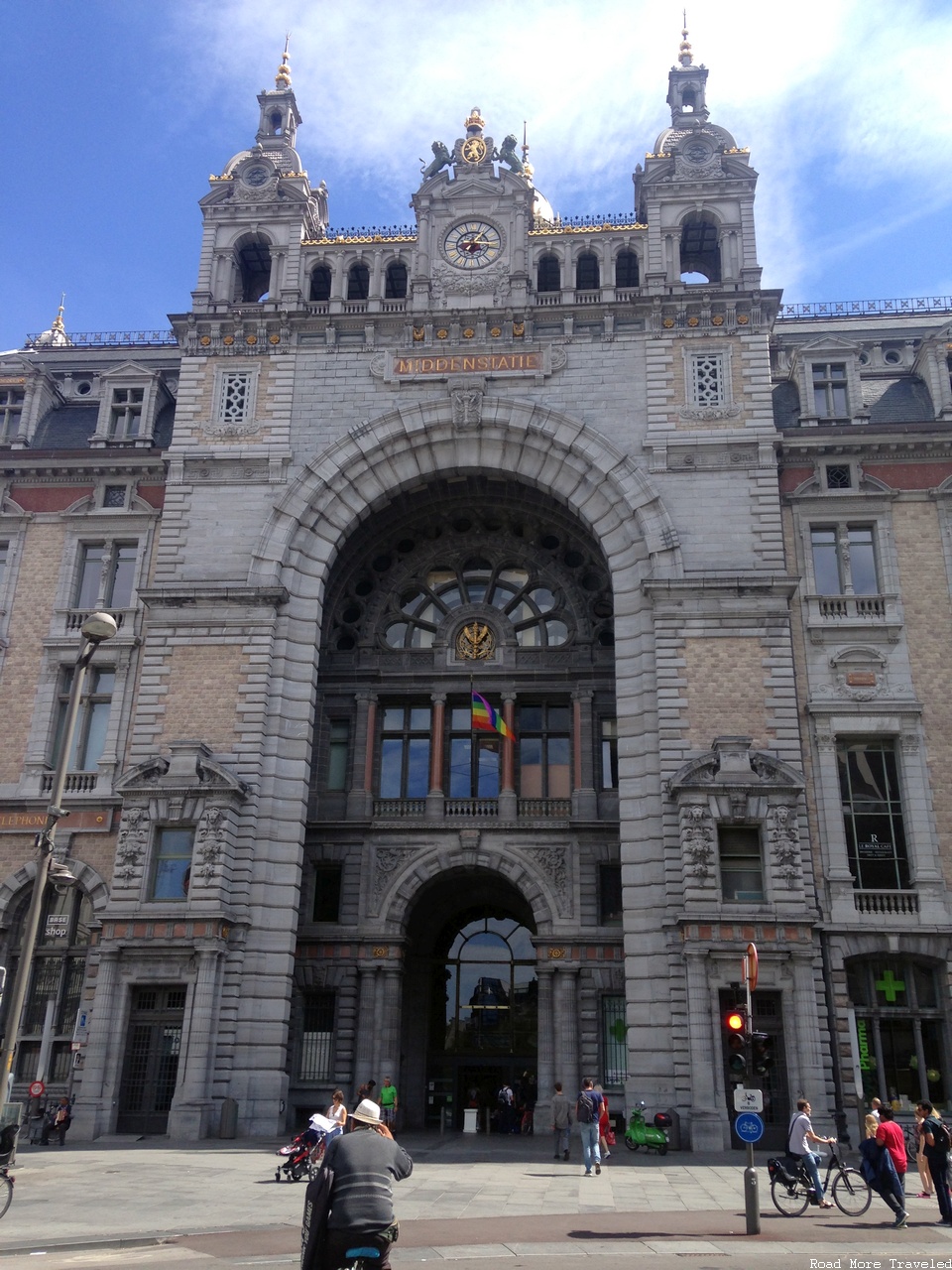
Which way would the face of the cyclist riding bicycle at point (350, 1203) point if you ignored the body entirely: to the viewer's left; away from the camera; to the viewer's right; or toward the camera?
away from the camera

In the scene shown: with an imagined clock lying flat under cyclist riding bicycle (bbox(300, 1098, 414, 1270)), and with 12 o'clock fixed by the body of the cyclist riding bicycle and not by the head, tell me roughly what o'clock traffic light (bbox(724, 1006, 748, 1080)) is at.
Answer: The traffic light is roughly at 1 o'clock from the cyclist riding bicycle.

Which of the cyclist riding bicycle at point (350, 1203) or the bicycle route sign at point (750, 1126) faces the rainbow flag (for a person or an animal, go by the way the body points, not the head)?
the cyclist riding bicycle

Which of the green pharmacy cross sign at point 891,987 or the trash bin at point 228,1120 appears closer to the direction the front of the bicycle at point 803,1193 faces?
the green pharmacy cross sign

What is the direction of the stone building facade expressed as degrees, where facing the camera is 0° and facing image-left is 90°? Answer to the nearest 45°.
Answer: approximately 0°

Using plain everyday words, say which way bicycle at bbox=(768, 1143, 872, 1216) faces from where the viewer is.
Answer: facing to the right of the viewer

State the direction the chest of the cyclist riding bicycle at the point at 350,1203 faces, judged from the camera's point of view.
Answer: away from the camera
